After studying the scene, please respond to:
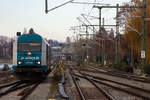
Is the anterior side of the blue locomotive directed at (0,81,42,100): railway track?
yes

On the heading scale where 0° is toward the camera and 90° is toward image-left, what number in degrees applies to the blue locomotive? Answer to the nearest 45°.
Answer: approximately 0°
